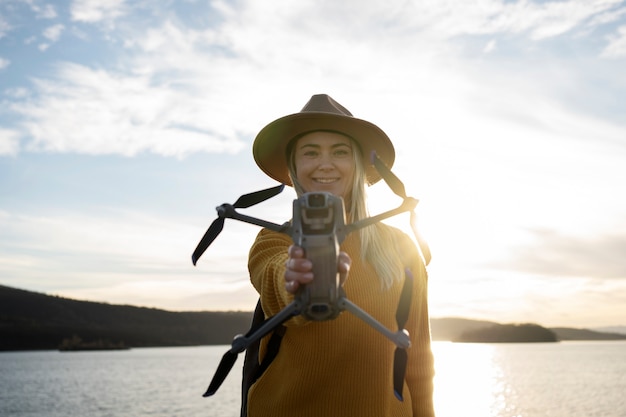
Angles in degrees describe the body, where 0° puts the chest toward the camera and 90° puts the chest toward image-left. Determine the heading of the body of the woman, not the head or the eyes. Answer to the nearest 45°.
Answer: approximately 0°
